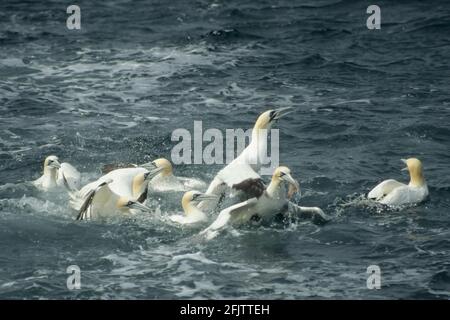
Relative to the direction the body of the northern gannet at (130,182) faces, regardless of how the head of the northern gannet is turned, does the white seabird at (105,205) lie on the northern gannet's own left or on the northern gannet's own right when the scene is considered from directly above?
on the northern gannet's own right

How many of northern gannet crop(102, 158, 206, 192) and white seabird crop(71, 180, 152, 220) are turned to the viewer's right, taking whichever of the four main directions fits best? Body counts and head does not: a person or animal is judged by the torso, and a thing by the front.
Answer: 1

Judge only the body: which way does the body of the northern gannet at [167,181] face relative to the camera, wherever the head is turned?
to the viewer's left

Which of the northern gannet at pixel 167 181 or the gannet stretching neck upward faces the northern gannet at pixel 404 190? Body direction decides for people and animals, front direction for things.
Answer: the gannet stretching neck upward

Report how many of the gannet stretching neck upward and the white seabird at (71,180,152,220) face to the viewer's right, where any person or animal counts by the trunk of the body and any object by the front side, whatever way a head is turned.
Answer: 2

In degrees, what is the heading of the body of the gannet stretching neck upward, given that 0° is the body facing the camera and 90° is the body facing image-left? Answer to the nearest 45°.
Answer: approximately 270°

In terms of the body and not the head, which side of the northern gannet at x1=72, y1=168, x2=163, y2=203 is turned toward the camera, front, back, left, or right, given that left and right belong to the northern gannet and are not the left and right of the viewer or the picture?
right

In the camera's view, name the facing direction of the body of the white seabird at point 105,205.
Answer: to the viewer's right

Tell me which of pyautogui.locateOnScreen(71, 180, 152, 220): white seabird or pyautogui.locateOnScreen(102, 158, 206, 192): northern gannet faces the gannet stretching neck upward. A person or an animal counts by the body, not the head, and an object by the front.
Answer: the white seabird

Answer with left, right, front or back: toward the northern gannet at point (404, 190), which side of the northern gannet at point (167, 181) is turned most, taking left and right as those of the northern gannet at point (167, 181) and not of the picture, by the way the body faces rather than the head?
back

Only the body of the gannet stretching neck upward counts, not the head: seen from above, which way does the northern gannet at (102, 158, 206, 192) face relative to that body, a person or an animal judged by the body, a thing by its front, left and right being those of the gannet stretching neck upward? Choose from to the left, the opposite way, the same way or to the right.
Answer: the opposite way

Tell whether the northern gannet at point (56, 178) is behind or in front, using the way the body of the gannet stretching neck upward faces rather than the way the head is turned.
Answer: behind

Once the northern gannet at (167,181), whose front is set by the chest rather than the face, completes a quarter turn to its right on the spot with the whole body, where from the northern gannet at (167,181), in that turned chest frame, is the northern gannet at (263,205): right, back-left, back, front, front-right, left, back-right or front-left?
back-right

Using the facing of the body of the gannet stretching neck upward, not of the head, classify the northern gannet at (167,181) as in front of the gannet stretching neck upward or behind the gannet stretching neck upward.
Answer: behind

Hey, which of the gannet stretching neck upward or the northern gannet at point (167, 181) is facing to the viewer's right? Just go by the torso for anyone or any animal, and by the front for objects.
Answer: the gannet stretching neck upward

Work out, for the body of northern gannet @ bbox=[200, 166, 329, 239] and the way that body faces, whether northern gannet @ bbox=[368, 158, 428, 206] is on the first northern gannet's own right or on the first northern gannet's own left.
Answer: on the first northern gannet's own left
